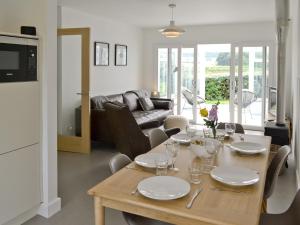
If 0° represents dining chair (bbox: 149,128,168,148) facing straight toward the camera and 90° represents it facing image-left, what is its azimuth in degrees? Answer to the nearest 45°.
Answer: approximately 315°

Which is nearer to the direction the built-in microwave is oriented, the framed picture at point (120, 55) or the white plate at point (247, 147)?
the white plate

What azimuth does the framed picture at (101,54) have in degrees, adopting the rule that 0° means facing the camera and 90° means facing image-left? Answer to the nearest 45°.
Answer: approximately 315°

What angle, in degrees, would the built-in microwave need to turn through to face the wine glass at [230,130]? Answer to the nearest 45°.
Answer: approximately 45° to its left

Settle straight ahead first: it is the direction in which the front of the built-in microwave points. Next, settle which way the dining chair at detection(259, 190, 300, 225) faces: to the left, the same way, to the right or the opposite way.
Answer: the opposite way

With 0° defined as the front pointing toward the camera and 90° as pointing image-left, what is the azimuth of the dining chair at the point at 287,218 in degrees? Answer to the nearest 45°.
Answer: approximately 90°

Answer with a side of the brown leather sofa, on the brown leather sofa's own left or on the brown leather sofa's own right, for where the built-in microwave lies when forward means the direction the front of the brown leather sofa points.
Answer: on the brown leather sofa's own right

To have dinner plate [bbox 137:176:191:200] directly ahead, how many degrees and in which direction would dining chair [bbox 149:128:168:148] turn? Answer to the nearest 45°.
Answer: approximately 45° to its right

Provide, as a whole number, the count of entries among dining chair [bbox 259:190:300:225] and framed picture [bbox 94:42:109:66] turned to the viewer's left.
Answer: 1

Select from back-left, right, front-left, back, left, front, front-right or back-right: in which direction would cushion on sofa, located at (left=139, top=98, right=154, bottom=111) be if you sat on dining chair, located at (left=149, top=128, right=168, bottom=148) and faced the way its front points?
back-left
